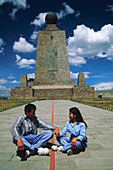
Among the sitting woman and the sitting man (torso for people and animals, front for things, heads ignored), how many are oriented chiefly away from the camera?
0

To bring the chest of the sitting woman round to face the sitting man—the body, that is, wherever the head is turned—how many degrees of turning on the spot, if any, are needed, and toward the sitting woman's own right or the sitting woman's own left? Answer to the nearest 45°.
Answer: approximately 45° to the sitting woman's own right

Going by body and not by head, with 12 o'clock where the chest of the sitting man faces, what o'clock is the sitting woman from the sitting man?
The sitting woman is roughly at 11 o'clock from the sitting man.

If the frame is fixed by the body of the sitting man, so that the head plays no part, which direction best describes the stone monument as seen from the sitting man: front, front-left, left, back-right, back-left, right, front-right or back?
back-left

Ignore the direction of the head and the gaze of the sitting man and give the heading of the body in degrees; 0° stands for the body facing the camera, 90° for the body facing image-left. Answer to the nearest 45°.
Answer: approximately 315°
